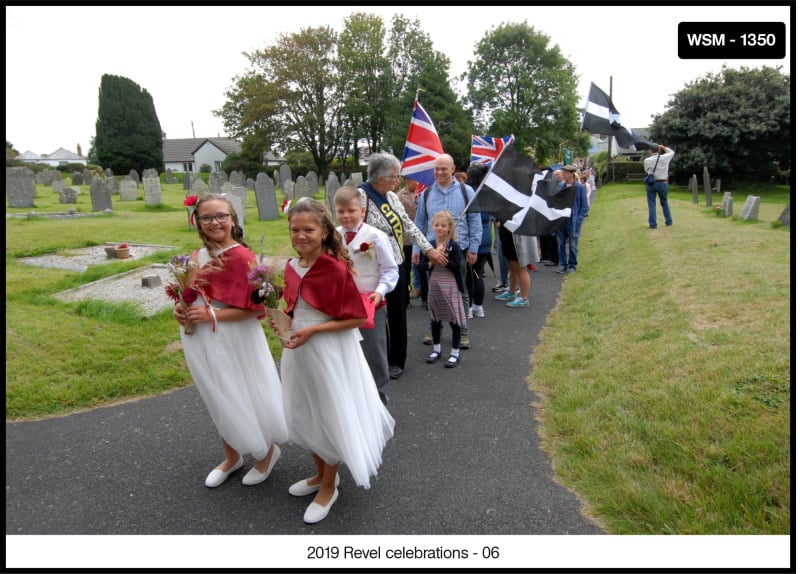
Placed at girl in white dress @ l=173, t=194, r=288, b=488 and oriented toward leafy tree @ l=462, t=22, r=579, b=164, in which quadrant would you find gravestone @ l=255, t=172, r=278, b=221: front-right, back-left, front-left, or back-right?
front-left

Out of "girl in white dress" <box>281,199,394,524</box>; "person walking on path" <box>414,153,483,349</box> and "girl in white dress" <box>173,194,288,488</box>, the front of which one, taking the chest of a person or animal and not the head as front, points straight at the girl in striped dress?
the person walking on path

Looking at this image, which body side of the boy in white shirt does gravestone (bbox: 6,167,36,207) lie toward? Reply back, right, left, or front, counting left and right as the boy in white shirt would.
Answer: right

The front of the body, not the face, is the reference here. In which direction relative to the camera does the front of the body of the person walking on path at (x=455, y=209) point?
toward the camera

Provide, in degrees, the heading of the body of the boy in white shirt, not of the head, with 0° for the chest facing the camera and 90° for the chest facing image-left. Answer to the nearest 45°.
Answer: approximately 45°

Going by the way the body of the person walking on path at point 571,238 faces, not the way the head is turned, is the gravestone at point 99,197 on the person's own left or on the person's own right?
on the person's own right

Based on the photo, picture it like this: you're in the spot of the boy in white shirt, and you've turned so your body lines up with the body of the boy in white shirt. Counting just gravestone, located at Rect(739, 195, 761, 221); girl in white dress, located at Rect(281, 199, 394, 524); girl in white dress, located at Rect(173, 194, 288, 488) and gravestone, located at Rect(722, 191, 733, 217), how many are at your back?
2

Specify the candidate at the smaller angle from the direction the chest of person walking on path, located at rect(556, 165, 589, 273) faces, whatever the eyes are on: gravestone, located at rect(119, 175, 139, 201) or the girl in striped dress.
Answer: the girl in striped dress

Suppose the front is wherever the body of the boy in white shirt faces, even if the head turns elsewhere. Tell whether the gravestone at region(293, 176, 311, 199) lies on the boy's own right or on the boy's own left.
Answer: on the boy's own right

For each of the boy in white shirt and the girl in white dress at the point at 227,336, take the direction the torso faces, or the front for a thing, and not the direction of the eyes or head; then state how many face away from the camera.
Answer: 0

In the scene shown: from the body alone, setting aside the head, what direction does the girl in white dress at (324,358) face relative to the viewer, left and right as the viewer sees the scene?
facing the viewer and to the left of the viewer

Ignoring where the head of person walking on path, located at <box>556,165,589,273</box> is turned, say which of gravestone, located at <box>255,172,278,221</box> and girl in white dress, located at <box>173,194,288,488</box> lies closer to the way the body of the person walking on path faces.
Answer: the girl in white dress

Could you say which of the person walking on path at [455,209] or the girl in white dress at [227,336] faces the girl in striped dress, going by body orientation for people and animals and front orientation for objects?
the person walking on path

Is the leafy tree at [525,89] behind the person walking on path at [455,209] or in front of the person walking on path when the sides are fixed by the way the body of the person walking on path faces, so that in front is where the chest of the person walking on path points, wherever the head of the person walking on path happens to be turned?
behind
